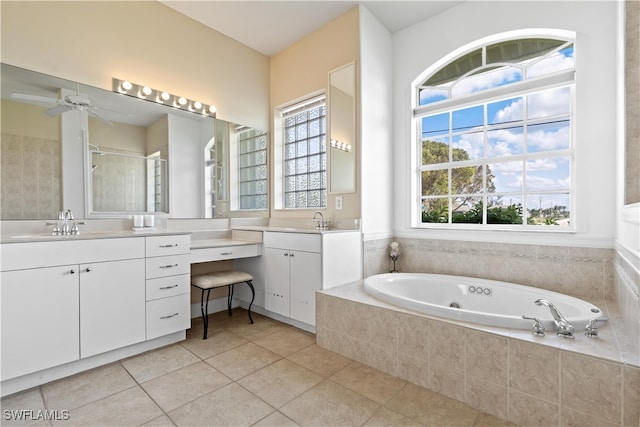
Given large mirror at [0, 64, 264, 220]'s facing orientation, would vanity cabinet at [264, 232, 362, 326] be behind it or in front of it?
in front

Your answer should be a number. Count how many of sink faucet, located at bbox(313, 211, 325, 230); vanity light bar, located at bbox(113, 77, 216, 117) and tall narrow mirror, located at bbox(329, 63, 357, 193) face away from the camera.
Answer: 0

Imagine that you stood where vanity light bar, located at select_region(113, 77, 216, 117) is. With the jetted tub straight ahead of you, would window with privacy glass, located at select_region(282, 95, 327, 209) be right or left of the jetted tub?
left

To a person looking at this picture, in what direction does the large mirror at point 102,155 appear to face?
facing the viewer and to the right of the viewer

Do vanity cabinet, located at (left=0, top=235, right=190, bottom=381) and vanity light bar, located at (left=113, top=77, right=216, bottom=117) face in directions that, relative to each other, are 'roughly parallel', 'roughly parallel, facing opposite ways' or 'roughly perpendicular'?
roughly parallel

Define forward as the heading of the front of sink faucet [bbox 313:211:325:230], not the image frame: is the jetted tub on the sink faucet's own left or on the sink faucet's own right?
on the sink faucet's own left

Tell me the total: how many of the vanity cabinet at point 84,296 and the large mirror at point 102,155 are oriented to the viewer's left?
0

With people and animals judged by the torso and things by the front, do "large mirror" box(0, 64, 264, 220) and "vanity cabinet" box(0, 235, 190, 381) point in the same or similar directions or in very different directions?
same or similar directions

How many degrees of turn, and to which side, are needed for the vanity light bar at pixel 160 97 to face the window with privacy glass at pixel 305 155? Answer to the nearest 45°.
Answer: approximately 45° to its left

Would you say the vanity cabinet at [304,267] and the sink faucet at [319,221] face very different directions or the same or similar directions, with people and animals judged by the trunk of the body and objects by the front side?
same or similar directions
